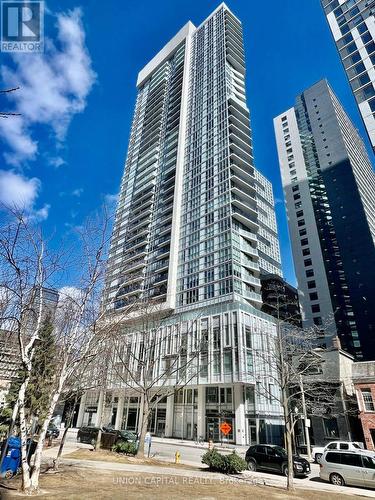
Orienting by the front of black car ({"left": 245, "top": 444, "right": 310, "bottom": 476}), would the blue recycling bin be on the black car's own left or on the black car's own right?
on the black car's own right

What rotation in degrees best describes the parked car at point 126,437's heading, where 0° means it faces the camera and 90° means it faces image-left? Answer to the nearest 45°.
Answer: approximately 315°

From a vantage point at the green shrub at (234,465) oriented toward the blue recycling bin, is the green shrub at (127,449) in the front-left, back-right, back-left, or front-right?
front-right

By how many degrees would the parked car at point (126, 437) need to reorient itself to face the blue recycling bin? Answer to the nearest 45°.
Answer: approximately 45° to its right

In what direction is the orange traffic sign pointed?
toward the camera

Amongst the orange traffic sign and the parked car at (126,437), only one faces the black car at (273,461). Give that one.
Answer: the parked car

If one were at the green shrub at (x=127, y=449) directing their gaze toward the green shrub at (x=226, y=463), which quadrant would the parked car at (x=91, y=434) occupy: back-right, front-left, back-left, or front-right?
back-left

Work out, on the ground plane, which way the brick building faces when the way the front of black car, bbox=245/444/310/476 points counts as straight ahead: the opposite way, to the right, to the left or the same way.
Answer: to the right
